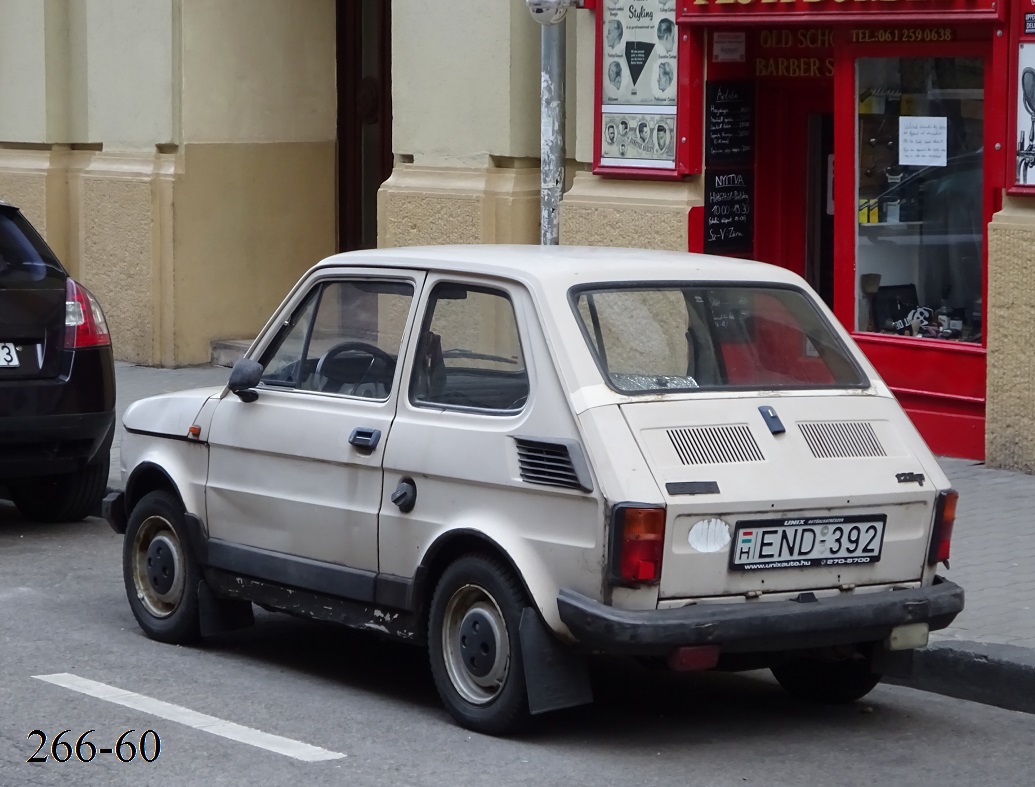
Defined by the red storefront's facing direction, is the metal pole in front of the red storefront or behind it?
in front

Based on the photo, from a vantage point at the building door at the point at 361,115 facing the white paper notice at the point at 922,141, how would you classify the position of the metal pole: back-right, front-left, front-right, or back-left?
front-right

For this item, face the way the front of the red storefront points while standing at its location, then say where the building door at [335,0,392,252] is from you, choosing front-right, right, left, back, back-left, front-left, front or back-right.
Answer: right

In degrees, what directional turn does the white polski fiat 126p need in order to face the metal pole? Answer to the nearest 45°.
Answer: approximately 45° to its right

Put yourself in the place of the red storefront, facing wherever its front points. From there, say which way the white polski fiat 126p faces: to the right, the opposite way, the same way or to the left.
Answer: to the right

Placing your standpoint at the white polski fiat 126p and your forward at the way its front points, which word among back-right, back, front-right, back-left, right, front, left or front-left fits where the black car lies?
front

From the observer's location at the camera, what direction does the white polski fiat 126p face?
facing away from the viewer and to the left of the viewer

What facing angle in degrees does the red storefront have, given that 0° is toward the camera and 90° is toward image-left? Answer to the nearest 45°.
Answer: approximately 45°

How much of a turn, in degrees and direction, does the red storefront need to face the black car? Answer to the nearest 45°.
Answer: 0° — it already faces it

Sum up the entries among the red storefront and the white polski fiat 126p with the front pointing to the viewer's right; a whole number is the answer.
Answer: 0

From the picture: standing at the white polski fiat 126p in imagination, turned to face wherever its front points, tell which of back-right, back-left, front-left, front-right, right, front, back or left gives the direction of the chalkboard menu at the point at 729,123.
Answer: front-right
